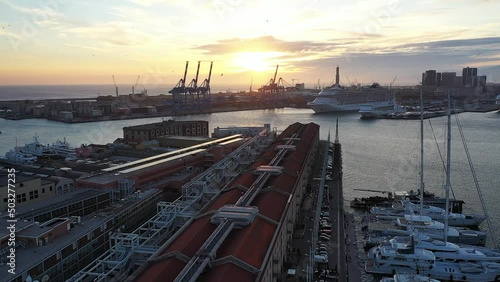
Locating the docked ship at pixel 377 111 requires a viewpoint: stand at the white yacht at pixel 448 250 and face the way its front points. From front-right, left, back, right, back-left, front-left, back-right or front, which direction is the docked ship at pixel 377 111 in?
left

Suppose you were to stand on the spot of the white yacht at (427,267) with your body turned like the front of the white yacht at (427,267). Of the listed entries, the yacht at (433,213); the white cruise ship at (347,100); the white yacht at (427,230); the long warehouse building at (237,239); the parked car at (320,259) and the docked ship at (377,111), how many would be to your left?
4

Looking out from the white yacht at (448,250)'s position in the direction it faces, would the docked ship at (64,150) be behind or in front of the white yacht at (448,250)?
behind

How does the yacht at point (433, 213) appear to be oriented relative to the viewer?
to the viewer's right

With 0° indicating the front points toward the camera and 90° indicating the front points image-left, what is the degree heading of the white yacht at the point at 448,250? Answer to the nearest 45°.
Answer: approximately 270°

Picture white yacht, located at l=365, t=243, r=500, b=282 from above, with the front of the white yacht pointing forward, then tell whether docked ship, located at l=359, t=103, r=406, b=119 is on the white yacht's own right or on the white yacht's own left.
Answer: on the white yacht's own left

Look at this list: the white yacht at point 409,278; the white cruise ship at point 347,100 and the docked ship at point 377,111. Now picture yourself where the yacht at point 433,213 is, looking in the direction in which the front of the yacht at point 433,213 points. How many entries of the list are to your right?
1

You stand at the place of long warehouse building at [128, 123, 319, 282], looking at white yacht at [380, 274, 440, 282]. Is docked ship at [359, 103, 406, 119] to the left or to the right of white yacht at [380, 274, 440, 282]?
left

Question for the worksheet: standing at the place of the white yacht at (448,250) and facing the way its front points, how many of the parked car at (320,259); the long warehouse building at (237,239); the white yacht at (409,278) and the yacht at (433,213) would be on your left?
1

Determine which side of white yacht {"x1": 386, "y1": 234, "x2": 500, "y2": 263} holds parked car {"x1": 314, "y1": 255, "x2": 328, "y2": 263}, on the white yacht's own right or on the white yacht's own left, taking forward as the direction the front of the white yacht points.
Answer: on the white yacht's own right

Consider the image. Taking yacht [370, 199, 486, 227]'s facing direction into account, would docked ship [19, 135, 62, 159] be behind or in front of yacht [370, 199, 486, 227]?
behind

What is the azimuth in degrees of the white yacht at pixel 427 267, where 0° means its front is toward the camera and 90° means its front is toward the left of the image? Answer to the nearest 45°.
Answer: approximately 270°
